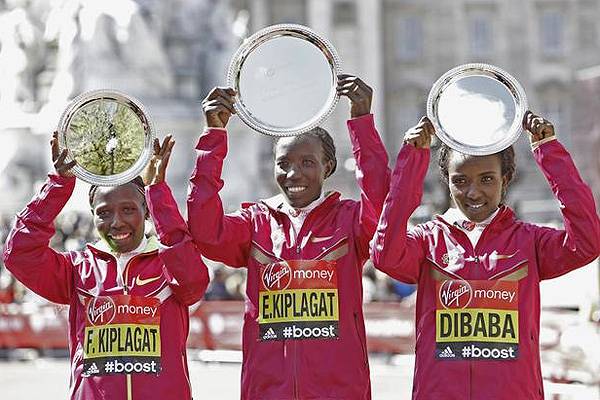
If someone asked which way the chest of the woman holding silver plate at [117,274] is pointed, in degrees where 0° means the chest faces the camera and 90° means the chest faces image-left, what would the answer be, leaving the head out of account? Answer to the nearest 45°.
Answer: approximately 0°

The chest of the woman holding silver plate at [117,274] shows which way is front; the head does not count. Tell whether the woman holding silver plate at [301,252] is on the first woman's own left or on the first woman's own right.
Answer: on the first woman's own left

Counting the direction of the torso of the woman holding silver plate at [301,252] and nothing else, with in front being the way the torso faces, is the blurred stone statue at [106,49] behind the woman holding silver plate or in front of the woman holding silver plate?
behind

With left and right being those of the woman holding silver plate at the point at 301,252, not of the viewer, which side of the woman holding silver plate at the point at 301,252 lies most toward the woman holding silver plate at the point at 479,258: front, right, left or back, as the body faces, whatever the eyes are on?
left

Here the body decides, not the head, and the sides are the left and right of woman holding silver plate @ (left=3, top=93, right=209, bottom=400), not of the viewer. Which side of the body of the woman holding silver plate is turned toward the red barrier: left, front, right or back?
back

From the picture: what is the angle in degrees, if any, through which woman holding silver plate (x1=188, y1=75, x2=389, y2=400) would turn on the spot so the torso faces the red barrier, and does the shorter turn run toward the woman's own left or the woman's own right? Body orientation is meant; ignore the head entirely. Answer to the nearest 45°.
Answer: approximately 180°

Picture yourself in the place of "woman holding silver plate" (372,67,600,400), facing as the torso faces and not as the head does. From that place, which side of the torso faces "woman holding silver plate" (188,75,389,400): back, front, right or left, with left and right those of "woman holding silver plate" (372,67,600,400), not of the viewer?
right

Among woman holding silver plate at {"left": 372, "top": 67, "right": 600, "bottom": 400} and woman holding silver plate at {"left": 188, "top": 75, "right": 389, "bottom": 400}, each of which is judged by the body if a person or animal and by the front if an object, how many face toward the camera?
2

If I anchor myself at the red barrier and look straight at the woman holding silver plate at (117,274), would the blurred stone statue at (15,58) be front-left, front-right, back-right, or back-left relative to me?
back-right
